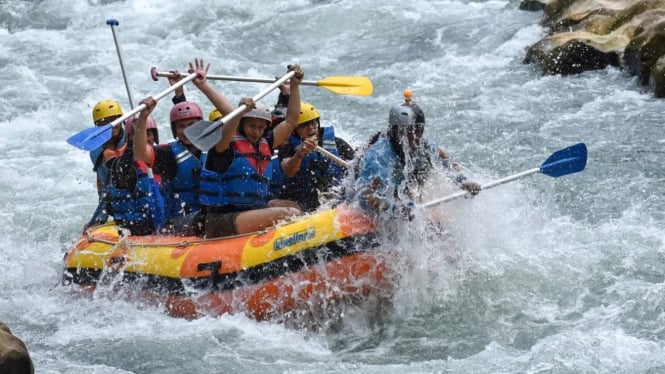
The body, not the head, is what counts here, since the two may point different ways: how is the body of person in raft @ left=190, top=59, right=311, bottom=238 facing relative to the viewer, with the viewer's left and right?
facing the viewer and to the right of the viewer

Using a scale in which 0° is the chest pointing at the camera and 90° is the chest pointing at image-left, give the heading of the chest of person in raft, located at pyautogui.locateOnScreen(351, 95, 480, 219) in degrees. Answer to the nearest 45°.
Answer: approximately 315°

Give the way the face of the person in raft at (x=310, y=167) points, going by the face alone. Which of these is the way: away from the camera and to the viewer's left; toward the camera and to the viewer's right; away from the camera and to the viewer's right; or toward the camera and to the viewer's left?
toward the camera and to the viewer's right

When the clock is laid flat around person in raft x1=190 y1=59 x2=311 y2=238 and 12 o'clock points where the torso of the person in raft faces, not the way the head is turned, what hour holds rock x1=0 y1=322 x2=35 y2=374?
The rock is roughly at 3 o'clock from the person in raft.

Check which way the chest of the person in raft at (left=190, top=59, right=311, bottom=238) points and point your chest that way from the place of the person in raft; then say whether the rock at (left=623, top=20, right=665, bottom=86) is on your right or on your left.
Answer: on your left

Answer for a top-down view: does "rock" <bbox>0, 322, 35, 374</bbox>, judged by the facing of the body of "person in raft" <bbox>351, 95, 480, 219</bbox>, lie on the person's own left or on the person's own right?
on the person's own right

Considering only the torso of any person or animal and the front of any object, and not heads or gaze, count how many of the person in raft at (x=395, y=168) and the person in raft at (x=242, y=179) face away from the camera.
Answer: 0

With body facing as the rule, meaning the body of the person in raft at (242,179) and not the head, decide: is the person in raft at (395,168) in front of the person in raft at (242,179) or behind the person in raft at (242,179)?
in front

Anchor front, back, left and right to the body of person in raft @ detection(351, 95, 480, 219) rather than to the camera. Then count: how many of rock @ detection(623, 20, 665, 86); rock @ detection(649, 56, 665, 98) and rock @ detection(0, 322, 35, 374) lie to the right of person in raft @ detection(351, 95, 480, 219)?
1

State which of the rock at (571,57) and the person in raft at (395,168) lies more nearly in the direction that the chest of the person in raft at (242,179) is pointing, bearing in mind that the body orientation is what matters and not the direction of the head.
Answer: the person in raft

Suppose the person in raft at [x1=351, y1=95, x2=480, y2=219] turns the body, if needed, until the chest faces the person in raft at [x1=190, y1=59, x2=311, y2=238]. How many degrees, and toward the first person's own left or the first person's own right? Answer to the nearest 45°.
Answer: approximately 135° to the first person's own right

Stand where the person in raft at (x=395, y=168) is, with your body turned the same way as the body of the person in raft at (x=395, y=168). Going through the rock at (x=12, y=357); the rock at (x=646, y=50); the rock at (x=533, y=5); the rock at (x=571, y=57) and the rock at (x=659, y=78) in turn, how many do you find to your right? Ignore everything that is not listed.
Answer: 1

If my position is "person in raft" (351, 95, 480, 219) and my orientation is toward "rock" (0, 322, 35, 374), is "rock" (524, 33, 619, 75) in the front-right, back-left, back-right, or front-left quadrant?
back-right

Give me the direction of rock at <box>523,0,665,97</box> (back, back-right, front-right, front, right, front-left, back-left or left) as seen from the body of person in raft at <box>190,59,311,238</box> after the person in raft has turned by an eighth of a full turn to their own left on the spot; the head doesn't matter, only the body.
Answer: front-left

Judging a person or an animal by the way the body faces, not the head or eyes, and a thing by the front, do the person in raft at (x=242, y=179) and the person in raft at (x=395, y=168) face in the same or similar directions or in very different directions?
same or similar directions

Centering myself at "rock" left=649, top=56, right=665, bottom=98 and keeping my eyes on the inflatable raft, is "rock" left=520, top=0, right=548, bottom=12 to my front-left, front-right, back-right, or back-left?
back-right
